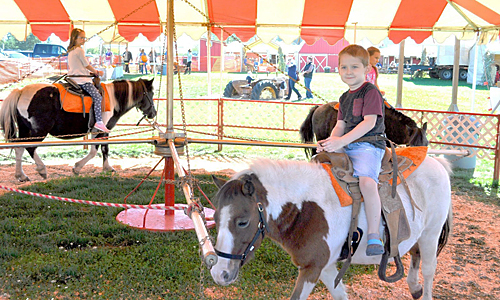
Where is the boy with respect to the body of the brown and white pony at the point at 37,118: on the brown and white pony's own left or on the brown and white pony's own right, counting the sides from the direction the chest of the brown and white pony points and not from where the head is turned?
on the brown and white pony's own right

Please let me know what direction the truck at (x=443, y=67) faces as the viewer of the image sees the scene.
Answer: facing to the left of the viewer

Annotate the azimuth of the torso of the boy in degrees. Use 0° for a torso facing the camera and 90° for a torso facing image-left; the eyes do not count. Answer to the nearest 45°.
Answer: approximately 45°

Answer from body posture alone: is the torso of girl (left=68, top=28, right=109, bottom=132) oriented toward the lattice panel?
yes

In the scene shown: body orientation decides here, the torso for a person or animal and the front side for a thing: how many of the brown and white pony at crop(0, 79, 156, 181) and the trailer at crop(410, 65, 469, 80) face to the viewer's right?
1

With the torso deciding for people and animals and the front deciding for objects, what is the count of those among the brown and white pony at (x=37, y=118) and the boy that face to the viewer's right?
1

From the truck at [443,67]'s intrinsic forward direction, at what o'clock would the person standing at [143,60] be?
The person standing is roughly at 11 o'clock from the truck.

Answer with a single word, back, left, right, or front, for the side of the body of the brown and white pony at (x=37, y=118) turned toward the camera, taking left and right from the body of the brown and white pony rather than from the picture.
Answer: right
